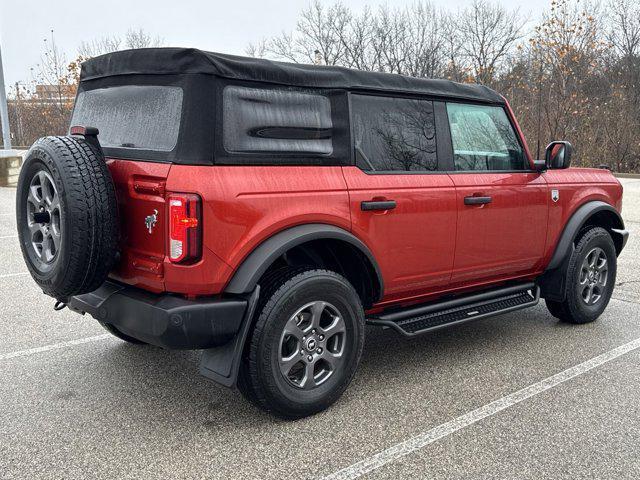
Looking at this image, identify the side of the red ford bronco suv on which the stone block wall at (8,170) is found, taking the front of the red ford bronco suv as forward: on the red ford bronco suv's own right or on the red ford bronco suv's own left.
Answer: on the red ford bronco suv's own left

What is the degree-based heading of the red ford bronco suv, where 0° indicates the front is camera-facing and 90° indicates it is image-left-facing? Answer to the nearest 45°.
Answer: approximately 225°
